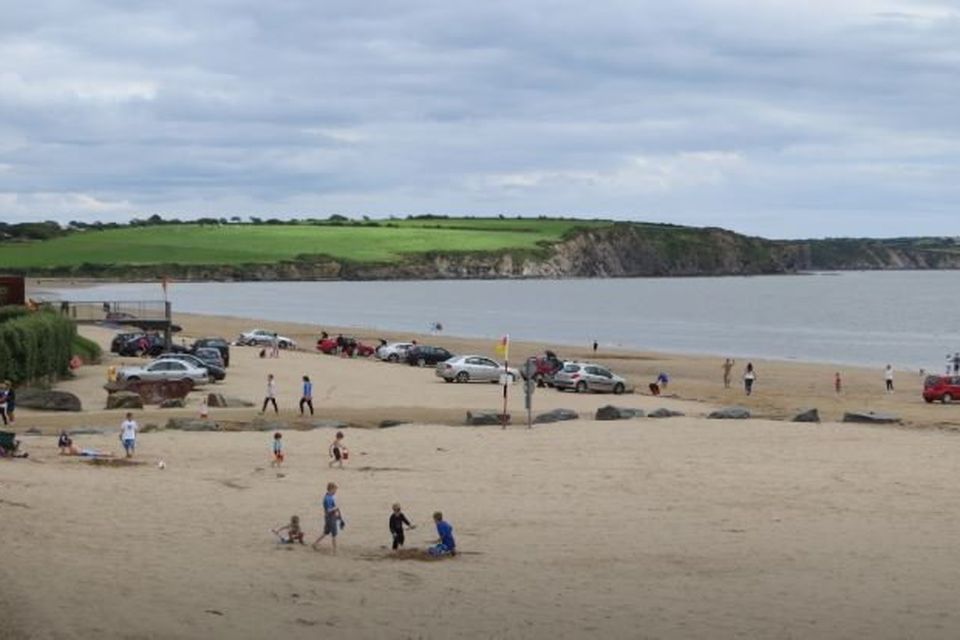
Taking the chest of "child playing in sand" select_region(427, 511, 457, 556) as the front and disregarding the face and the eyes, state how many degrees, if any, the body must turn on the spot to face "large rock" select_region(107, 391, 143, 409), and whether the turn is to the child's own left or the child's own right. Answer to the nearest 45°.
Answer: approximately 45° to the child's own right

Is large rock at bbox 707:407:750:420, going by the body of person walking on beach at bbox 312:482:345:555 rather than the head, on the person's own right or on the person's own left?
on the person's own left

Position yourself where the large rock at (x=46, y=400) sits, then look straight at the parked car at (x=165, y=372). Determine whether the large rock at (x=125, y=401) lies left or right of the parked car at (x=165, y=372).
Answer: right

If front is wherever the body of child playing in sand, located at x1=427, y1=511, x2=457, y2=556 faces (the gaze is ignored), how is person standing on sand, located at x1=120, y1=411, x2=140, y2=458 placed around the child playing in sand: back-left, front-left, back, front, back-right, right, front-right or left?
front-right

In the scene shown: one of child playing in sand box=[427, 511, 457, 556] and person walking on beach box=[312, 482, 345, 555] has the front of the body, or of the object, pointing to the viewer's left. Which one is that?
the child playing in sand

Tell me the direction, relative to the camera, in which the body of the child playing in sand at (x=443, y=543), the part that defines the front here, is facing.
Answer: to the viewer's left

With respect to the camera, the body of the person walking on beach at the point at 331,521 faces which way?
to the viewer's right

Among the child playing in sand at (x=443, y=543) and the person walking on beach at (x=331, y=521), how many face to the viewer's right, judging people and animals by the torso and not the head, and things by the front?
1

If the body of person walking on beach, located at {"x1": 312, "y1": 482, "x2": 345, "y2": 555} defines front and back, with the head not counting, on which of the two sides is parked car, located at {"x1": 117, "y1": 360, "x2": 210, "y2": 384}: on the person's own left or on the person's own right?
on the person's own left
